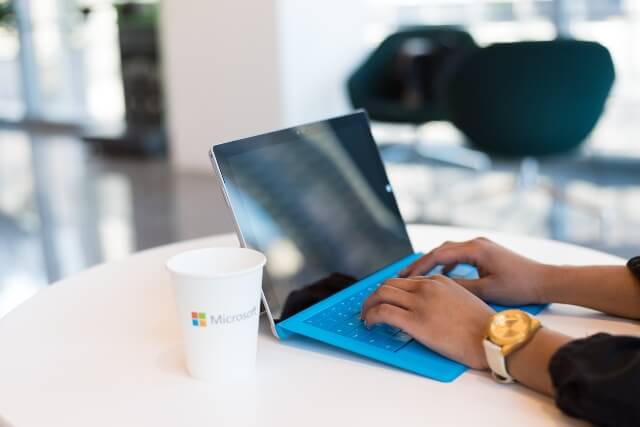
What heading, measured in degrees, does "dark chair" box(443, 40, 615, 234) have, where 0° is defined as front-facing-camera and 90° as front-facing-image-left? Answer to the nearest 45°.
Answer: approximately 180°

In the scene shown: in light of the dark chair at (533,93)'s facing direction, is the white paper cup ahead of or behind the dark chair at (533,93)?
behind

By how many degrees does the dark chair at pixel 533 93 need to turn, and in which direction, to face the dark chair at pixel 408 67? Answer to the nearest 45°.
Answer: approximately 45° to its left

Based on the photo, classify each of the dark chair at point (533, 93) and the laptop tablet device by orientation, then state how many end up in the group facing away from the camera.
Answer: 1

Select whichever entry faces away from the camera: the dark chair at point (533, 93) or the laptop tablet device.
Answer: the dark chair

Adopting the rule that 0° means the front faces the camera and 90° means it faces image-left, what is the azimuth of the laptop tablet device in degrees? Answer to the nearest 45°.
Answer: approximately 315°

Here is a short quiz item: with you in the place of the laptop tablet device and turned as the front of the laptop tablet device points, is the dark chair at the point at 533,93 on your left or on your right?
on your left

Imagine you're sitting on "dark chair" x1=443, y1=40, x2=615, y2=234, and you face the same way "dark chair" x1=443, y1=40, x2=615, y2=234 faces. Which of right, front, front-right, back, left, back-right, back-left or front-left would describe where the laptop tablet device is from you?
back

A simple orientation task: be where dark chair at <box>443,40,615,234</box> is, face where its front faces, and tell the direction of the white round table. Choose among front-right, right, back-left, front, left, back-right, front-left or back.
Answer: back
